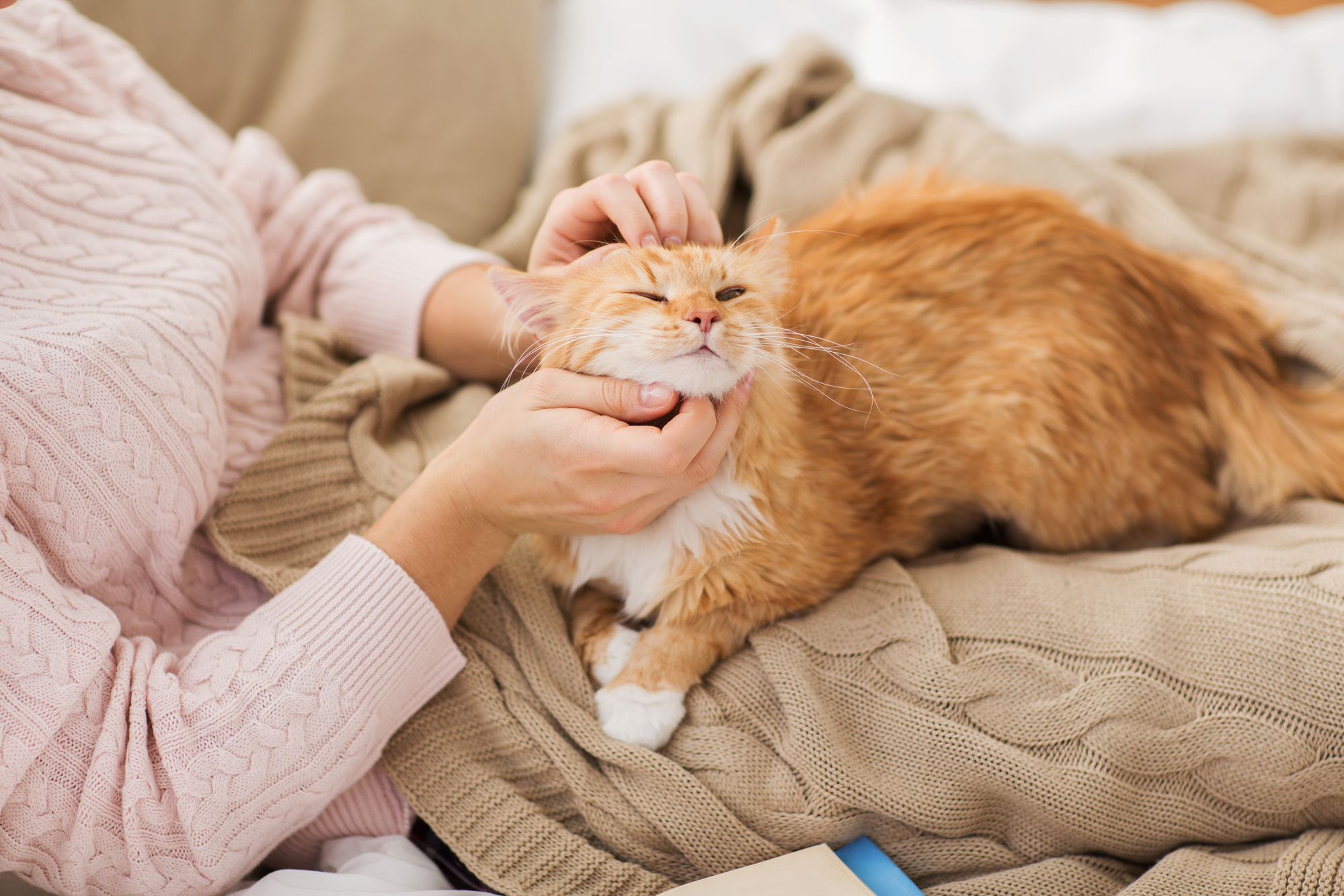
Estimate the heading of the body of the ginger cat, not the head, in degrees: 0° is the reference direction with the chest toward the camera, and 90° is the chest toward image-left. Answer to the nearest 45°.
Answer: approximately 45°

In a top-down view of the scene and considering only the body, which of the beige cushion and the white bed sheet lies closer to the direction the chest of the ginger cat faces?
the beige cushion

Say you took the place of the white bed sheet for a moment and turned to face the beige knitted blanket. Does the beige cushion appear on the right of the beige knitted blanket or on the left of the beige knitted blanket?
right
